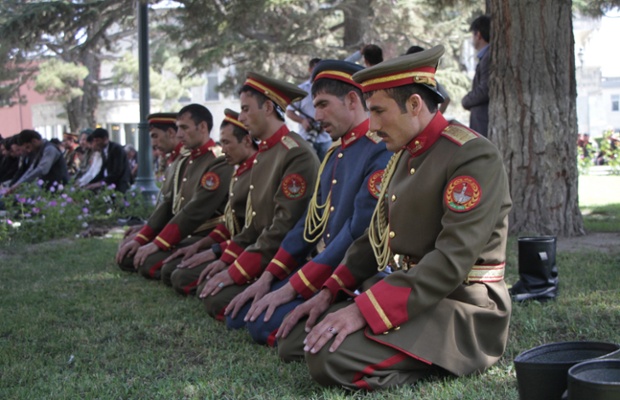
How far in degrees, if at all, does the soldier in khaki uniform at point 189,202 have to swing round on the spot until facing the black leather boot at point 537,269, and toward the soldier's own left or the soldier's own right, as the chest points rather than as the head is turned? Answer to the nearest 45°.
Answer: approximately 90° to the soldier's own left

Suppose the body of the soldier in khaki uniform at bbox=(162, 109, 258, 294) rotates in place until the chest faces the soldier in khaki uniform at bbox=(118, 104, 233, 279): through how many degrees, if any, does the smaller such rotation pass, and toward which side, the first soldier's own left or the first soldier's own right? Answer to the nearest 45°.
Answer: approximately 135° to the first soldier's own right

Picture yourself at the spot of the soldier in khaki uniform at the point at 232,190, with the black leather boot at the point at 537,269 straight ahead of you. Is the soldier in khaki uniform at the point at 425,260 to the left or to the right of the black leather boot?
right

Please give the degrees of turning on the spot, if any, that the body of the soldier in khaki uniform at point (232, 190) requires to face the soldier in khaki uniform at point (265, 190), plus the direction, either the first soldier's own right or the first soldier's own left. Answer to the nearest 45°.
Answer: approximately 45° to the first soldier's own left

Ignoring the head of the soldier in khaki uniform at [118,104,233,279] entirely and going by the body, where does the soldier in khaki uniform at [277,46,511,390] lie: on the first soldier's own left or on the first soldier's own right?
on the first soldier's own left

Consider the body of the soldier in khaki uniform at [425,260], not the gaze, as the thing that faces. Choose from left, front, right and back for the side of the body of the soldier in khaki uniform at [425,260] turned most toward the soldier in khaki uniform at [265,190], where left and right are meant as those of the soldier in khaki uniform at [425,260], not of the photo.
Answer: right

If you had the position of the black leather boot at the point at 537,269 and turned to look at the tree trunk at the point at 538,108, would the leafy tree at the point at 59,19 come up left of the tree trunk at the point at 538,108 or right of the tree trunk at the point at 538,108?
left
